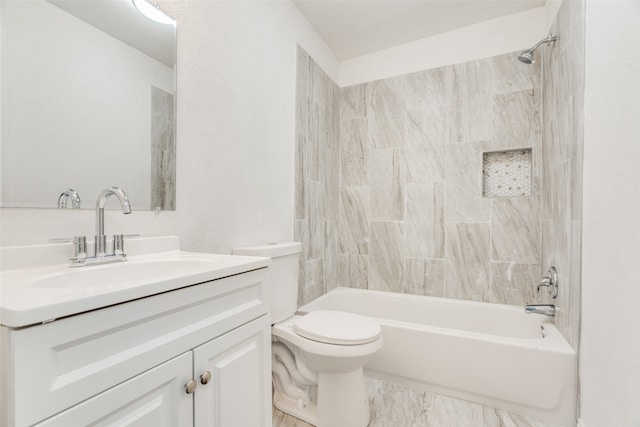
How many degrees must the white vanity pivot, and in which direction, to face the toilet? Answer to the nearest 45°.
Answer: approximately 90° to its left

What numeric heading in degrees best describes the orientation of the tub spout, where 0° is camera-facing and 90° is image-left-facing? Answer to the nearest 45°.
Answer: approximately 90°

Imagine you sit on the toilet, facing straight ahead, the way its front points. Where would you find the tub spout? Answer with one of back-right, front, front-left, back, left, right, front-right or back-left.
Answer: front-left

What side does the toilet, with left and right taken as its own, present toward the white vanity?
right

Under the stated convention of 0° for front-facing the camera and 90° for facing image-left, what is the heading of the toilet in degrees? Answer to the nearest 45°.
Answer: approximately 315°

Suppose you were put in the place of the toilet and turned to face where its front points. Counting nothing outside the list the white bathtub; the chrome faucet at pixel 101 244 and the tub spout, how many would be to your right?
1

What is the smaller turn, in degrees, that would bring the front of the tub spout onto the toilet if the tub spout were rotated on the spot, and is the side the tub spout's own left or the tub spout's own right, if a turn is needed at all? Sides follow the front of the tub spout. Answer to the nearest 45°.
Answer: approximately 45° to the tub spout's own left

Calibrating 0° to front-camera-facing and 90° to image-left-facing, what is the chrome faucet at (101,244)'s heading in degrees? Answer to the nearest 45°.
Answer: approximately 315°
